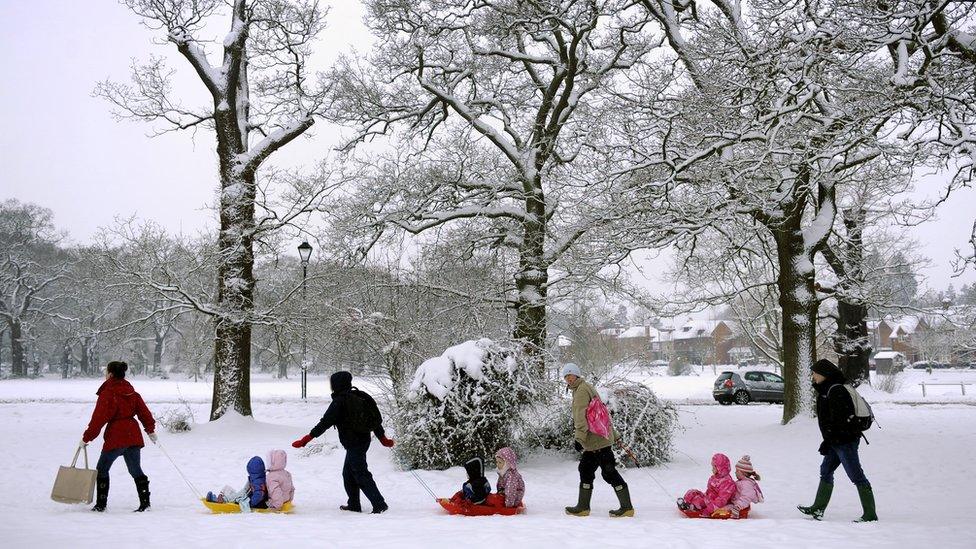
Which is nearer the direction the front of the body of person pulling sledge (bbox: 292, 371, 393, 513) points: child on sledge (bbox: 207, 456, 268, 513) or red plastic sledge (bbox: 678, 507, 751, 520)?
the child on sledge

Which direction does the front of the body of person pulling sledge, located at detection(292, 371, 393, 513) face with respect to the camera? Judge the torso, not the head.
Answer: to the viewer's left

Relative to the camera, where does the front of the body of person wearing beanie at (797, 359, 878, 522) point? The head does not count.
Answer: to the viewer's left

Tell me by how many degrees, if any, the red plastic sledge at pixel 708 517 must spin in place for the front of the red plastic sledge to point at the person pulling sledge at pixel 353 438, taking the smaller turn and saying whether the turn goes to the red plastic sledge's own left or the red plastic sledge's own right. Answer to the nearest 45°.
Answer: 0° — it already faces them

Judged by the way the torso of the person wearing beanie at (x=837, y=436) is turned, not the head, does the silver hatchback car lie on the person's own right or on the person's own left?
on the person's own right

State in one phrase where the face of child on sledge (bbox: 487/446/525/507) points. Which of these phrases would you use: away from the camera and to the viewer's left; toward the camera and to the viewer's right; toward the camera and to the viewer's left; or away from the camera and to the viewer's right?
toward the camera and to the viewer's left

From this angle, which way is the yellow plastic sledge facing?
to the viewer's left

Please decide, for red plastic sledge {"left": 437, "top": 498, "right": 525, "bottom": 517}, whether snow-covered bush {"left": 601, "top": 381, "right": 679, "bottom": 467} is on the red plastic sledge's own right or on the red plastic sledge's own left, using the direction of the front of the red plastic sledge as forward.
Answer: on the red plastic sledge's own right

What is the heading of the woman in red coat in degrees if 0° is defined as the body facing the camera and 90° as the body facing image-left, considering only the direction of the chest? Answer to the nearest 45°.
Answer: approximately 135°

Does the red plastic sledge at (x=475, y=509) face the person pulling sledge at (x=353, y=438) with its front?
yes

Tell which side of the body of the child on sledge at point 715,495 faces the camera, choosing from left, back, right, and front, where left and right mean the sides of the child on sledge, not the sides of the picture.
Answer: left

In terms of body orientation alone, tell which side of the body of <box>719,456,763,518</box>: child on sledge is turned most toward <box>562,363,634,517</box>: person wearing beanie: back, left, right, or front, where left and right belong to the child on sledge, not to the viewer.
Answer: front

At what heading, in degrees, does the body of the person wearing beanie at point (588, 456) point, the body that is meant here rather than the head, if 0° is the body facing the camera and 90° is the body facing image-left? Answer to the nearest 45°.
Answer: approximately 90°

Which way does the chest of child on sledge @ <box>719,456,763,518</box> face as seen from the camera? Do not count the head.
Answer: to the viewer's left
